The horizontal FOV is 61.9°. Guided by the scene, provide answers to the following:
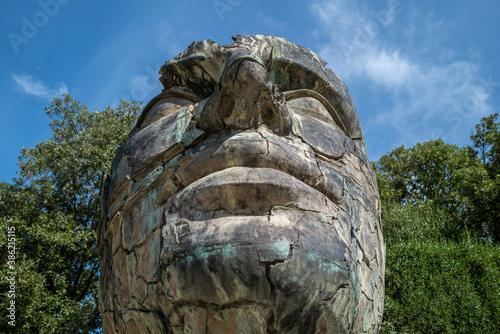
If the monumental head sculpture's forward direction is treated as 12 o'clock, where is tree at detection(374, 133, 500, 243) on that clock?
The tree is roughly at 7 o'clock from the monumental head sculpture.

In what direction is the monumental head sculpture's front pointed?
toward the camera

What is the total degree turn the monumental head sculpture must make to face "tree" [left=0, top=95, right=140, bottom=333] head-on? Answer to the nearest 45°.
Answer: approximately 135° to its right
